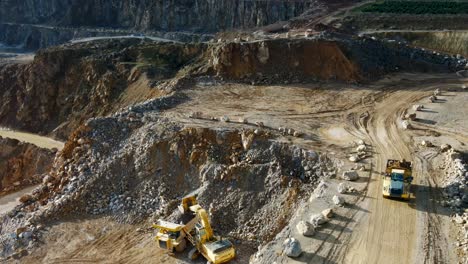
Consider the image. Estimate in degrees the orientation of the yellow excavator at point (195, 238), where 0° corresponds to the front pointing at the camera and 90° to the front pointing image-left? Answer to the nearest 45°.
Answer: approximately 135°

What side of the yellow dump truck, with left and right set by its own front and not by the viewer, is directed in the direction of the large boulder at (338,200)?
right

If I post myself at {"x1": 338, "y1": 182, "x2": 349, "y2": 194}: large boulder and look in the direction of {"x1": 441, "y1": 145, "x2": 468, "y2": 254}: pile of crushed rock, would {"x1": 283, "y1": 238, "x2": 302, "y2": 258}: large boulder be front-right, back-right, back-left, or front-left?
back-right

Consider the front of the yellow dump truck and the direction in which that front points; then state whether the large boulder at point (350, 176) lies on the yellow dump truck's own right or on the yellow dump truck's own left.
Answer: on the yellow dump truck's own right

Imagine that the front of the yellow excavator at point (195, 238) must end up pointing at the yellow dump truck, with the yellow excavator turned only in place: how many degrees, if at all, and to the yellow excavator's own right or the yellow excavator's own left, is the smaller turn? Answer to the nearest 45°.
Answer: approximately 135° to the yellow excavator's own right

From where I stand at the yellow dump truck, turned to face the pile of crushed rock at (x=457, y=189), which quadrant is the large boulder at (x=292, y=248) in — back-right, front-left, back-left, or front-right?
back-right

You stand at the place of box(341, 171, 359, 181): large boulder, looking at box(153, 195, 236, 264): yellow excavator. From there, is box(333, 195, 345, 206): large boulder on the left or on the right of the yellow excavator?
left

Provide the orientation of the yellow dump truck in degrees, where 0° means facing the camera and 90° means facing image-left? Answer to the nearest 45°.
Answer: approximately 0°

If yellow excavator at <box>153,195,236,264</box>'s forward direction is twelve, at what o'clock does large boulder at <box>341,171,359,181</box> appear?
The large boulder is roughly at 4 o'clock from the yellow excavator.

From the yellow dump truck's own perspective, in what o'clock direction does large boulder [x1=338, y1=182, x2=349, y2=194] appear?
The large boulder is roughly at 3 o'clock from the yellow dump truck.

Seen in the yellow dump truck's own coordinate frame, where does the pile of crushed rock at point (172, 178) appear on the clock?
The pile of crushed rock is roughly at 3 o'clock from the yellow dump truck.

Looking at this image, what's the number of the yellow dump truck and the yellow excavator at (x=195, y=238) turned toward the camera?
1
